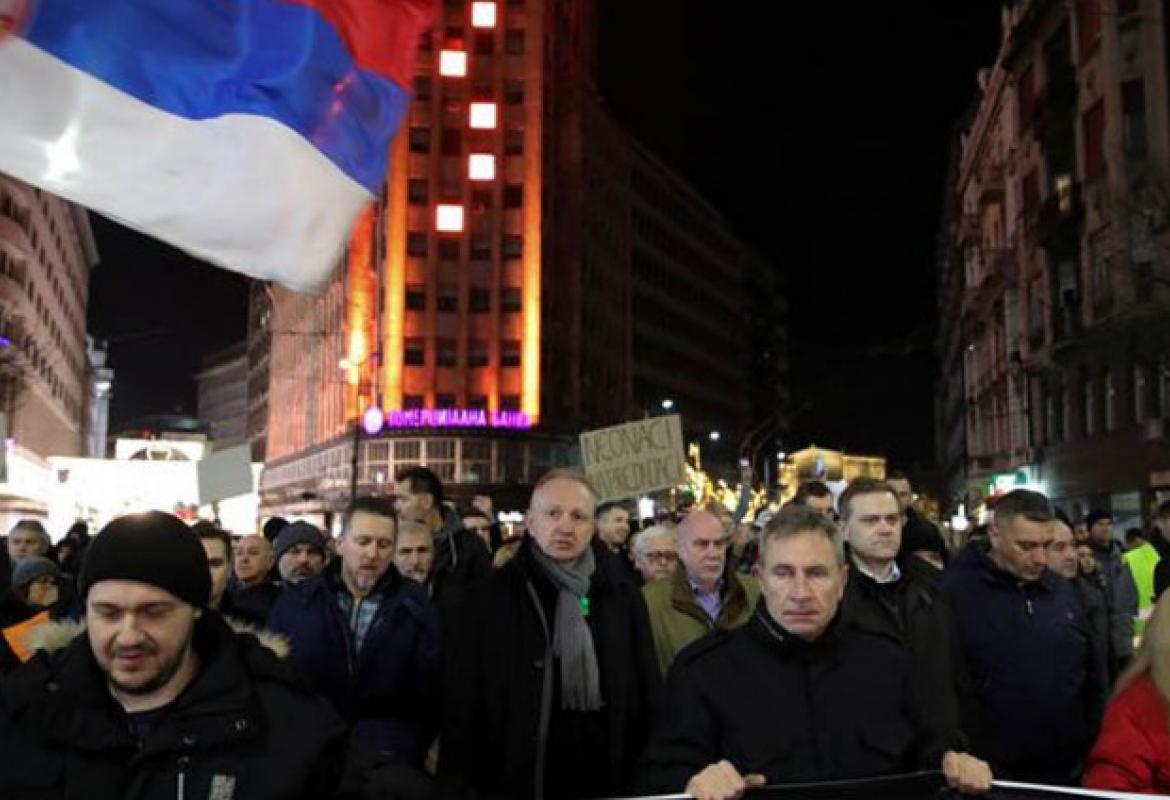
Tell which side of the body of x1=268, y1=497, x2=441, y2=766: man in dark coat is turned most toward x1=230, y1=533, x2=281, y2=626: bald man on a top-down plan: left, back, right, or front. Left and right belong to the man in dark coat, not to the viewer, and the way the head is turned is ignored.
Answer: back

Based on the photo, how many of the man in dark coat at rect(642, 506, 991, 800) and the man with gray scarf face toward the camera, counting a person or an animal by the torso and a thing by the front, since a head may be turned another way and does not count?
2

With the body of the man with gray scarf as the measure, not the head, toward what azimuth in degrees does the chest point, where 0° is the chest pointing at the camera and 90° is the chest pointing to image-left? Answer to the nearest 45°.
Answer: approximately 0°

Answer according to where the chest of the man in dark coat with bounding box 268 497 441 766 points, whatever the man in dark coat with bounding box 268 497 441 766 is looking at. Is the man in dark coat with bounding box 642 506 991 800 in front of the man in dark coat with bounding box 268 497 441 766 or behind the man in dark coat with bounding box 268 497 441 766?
in front

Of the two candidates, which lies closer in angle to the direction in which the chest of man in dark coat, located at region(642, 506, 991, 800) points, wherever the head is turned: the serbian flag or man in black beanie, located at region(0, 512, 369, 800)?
the man in black beanie

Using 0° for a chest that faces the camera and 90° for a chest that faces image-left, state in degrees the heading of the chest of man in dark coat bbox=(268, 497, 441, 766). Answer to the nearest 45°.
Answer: approximately 0°

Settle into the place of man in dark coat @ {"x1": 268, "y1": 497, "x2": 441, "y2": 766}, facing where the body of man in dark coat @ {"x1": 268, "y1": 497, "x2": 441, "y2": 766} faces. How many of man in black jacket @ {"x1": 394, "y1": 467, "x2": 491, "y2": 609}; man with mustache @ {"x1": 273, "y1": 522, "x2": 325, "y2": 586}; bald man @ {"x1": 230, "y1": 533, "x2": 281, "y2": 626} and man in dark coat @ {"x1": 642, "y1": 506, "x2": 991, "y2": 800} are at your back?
3
